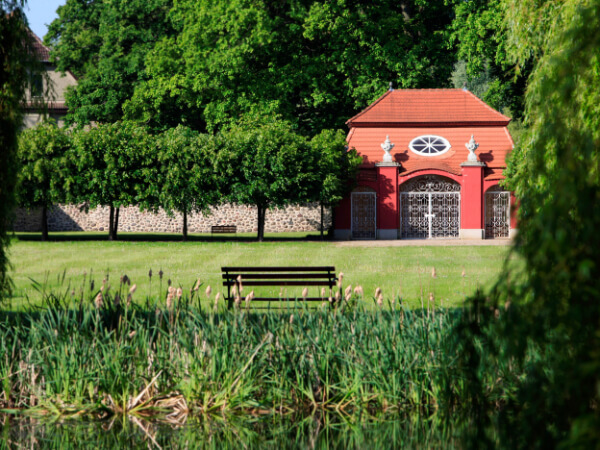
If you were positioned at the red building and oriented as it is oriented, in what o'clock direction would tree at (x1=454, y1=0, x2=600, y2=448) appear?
The tree is roughly at 12 o'clock from the red building.

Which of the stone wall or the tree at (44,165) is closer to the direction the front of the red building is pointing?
the tree

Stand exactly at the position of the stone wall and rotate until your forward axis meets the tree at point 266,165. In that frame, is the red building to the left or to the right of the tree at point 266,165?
left

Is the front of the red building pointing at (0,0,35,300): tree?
yes

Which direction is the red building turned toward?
toward the camera

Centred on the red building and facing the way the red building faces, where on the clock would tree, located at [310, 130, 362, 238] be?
The tree is roughly at 2 o'clock from the red building.

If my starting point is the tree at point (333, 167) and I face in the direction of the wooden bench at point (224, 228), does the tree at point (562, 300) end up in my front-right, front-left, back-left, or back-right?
back-left

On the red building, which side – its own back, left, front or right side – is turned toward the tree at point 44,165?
right

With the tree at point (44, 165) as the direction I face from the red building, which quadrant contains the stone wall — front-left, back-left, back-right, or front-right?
front-right
